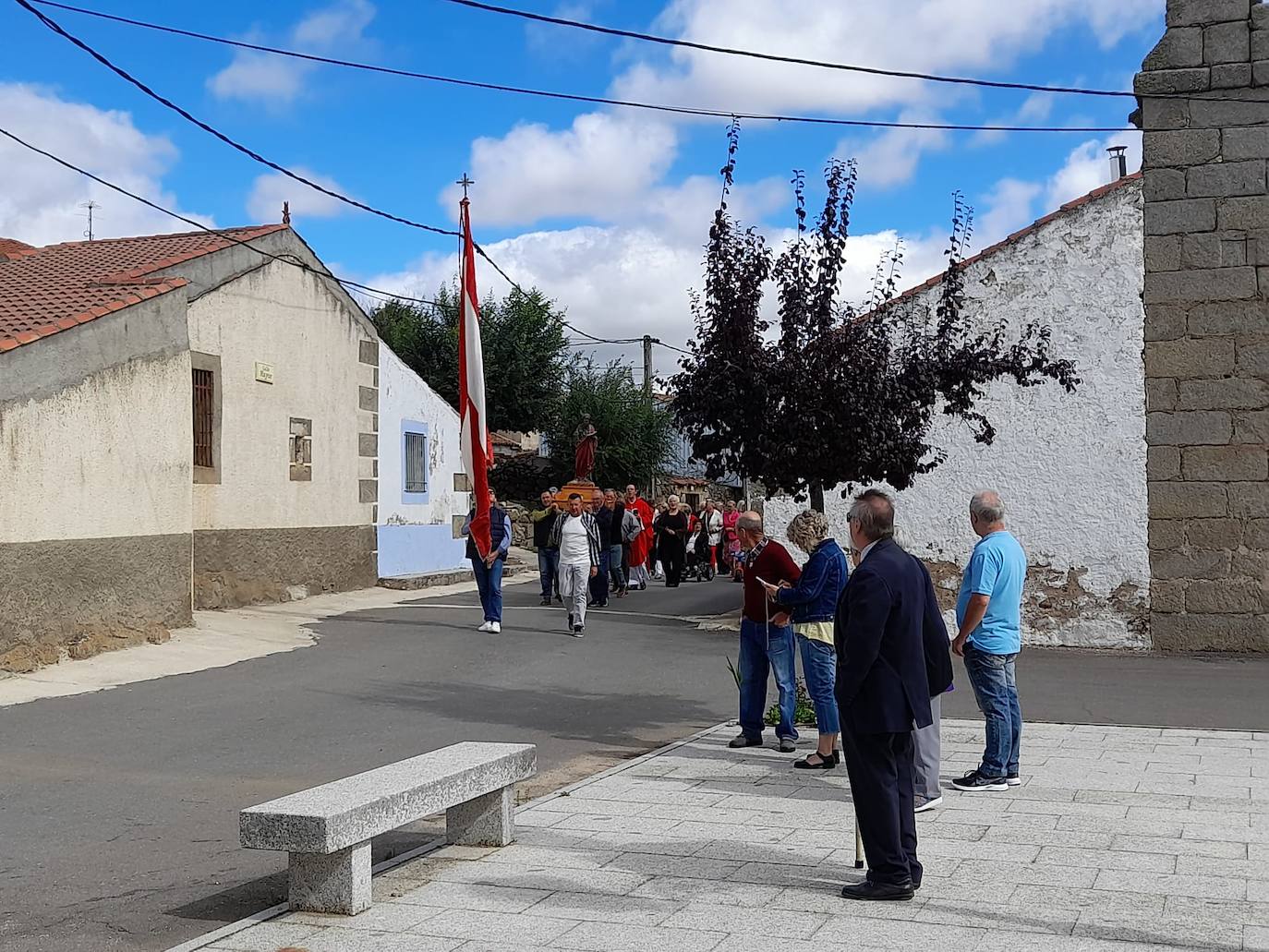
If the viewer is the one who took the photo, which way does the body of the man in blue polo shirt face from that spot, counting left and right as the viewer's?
facing away from the viewer and to the left of the viewer

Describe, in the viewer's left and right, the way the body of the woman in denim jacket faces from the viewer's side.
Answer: facing to the left of the viewer

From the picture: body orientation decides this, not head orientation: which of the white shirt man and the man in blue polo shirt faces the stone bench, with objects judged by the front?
the white shirt man

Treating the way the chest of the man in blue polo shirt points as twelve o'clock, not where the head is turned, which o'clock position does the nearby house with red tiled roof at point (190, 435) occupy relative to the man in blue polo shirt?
The nearby house with red tiled roof is roughly at 12 o'clock from the man in blue polo shirt.

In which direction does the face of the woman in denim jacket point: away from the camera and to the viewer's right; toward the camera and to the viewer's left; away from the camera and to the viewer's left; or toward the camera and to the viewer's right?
away from the camera and to the viewer's left

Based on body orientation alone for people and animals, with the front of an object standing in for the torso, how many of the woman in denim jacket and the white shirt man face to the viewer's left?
1

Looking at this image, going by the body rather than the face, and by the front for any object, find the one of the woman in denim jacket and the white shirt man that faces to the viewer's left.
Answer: the woman in denim jacket

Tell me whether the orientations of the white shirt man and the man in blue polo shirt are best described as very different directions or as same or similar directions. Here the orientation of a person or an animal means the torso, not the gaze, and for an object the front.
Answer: very different directions

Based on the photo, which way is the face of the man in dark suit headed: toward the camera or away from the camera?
away from the camera

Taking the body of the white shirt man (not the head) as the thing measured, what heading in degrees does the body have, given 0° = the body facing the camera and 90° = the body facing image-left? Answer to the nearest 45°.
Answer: approximately 0°

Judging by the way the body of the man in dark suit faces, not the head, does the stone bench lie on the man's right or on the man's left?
on the man's left
